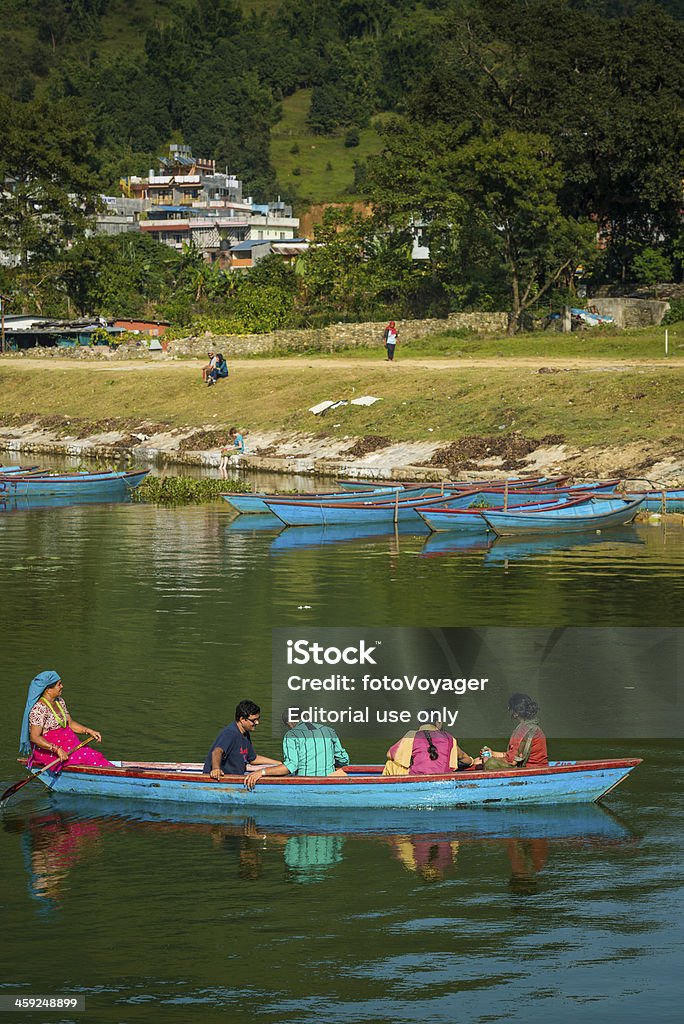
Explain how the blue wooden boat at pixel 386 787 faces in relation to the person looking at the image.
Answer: facing to the right of the viewer

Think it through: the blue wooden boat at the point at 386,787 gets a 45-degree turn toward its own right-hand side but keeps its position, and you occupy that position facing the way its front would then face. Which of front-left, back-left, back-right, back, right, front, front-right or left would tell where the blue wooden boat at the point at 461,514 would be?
back-left

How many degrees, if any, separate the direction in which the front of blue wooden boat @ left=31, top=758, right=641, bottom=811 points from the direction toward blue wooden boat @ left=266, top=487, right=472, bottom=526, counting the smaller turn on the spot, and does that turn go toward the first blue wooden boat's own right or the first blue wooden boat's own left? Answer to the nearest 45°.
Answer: approximately 90° to the first blue wooden boat's own left
